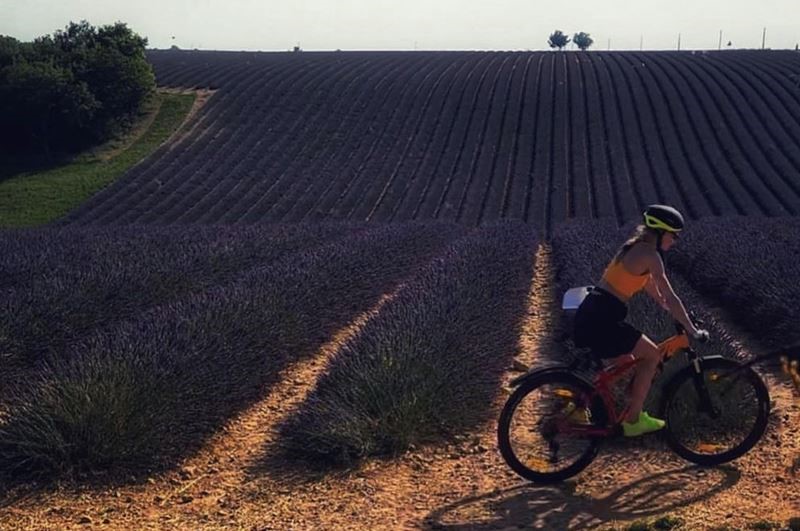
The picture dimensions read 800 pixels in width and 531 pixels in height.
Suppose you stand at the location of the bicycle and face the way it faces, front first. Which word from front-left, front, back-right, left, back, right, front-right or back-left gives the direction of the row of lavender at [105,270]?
back-left

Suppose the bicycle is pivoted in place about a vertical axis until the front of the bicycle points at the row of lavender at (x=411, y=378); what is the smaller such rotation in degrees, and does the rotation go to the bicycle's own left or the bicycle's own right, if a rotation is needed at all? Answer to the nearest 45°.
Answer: approximately 135° to the bicycle's own left

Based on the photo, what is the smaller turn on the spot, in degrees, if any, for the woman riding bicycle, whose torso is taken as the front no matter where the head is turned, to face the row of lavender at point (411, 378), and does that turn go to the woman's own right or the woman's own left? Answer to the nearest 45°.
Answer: approximately 135° to the woman's own left

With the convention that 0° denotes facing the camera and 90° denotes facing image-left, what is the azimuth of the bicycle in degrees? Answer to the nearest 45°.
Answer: approximately 270°

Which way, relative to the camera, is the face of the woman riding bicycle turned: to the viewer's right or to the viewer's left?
to the viewer's right

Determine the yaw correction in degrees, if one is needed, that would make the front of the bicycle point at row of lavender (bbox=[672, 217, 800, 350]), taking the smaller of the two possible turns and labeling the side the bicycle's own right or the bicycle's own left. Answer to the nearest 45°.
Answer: approximately 90° to the bicycle's own left

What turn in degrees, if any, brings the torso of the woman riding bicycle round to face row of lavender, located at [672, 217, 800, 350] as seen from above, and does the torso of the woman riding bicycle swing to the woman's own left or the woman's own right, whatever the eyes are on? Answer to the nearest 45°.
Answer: approximately 90° to the woman's own left

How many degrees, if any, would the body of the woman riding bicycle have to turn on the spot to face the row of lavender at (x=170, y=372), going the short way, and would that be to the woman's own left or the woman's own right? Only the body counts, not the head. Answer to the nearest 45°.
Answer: approximately 180°

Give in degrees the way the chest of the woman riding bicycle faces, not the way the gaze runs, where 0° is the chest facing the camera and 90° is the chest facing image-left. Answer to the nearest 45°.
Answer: approximately 270°
